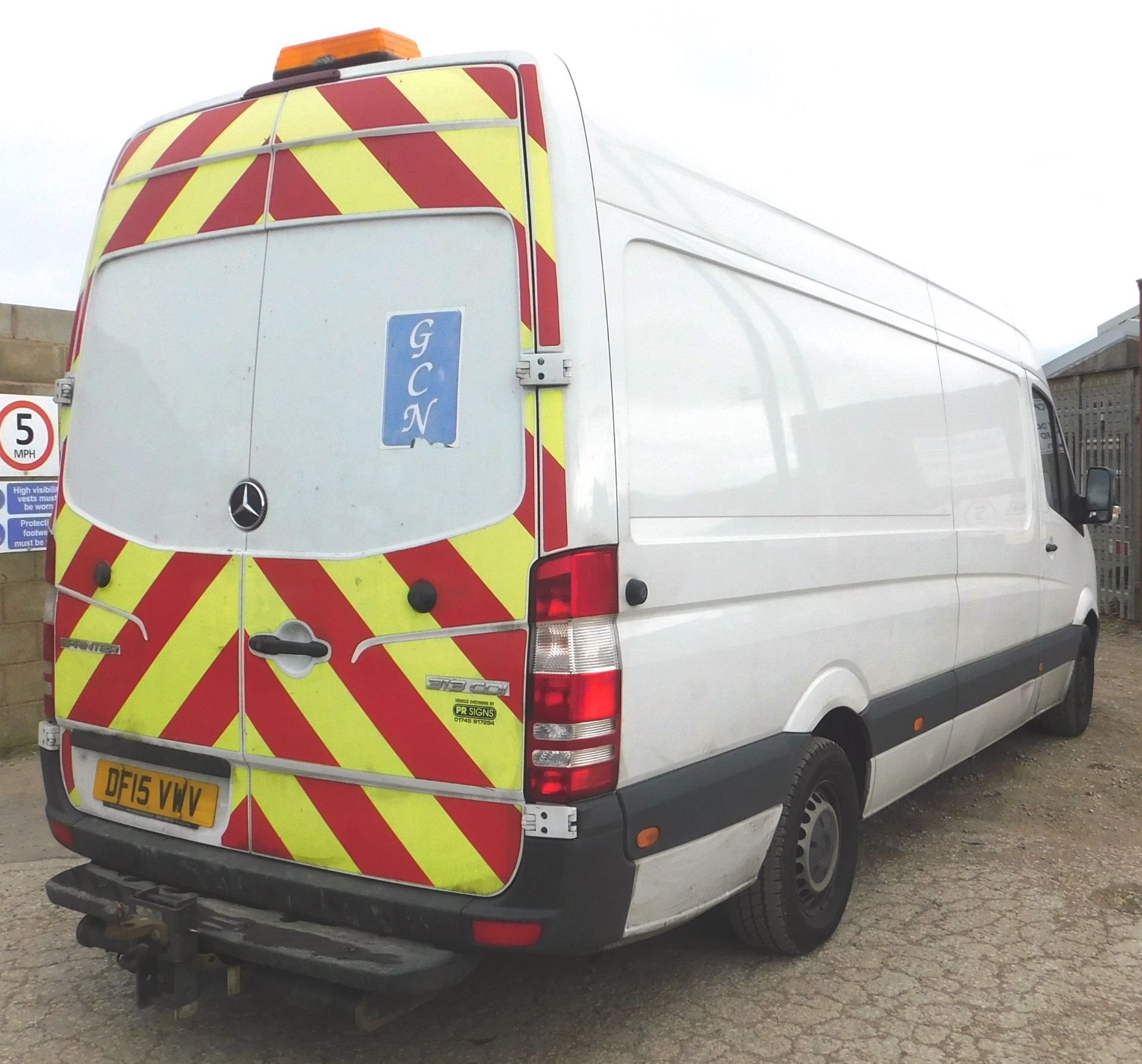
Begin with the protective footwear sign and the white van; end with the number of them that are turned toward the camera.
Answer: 1

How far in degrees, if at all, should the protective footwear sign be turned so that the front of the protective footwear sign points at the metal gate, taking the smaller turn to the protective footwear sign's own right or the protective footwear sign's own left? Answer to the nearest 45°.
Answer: approximately 90° to the protective footwear sign's own left

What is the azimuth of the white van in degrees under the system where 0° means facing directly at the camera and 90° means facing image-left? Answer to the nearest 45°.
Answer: approximately 225°

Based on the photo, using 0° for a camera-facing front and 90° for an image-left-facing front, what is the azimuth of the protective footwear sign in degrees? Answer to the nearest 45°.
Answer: approximately 0°

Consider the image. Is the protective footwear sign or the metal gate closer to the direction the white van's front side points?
the metal gate

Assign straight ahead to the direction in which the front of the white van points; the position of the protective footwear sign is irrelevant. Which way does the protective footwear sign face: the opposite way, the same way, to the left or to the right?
to the right
